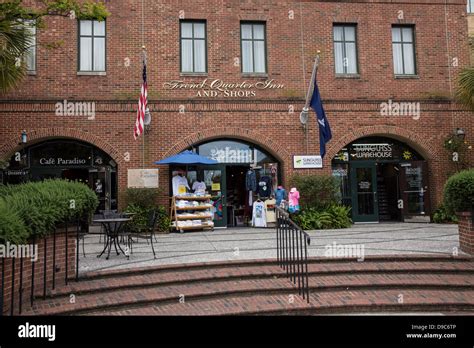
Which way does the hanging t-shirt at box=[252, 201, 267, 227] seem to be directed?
toward the camera

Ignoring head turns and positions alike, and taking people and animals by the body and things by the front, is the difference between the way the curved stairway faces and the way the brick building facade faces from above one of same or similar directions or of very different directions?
same or similar directions

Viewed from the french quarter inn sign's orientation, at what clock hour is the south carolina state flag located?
The south carolina state flag is roughly at 10 o'clock from the french quarter inn sign.

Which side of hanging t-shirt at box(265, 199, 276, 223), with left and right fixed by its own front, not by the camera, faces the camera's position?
front

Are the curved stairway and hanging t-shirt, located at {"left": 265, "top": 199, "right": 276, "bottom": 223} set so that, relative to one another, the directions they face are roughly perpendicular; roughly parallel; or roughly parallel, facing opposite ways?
roughly parallel

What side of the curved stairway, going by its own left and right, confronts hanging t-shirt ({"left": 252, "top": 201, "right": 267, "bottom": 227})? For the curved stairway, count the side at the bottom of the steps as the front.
back

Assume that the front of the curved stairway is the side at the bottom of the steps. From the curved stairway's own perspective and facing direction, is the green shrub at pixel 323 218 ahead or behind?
behind

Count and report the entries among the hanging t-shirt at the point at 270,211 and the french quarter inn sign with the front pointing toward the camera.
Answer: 2

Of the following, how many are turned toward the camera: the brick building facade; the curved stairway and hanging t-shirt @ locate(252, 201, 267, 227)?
3

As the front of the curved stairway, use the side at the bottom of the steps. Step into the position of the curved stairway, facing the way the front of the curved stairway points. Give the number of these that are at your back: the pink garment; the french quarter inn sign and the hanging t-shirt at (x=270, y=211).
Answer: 3

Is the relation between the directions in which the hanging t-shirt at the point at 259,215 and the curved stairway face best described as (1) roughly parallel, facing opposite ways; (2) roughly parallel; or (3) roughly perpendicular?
roughly parallel

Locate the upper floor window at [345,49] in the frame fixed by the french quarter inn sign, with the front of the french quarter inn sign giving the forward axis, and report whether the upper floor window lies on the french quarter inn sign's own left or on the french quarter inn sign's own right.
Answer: on the french quarter inn sign's own left

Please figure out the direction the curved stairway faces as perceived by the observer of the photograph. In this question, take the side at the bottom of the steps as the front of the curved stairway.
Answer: facing the viewer
